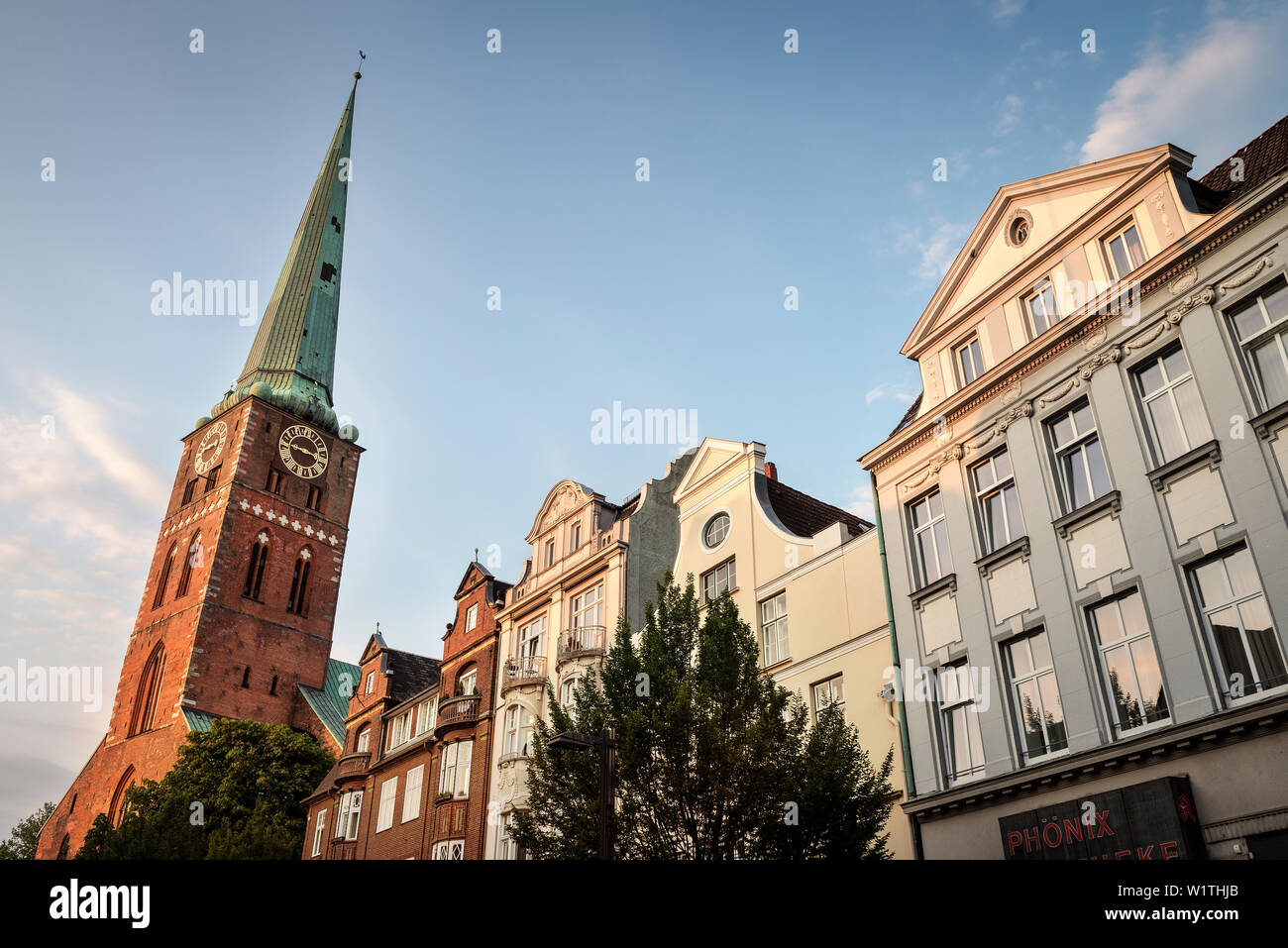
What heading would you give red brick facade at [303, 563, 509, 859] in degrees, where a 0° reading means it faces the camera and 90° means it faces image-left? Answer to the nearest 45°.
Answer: approximately 45°

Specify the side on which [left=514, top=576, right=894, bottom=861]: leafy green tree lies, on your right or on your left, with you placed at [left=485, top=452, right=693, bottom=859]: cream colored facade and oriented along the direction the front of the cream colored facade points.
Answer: on your left

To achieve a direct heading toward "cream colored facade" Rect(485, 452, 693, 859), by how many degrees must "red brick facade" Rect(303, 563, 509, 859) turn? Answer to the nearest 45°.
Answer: approximately 90° to its left

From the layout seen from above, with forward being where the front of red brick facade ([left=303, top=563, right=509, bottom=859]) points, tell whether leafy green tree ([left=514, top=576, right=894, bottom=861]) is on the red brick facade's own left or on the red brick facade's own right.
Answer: on the red brick facade's own left

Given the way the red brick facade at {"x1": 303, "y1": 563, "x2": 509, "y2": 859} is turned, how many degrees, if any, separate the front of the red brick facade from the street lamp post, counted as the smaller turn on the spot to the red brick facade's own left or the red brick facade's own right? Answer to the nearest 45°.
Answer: approximately 45° to the red brick facade's own left

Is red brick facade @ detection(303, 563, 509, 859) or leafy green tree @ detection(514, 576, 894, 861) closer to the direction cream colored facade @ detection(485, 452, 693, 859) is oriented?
the leafy green tree

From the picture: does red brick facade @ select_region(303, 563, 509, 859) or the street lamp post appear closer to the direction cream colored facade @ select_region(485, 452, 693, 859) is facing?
the street lamp post
